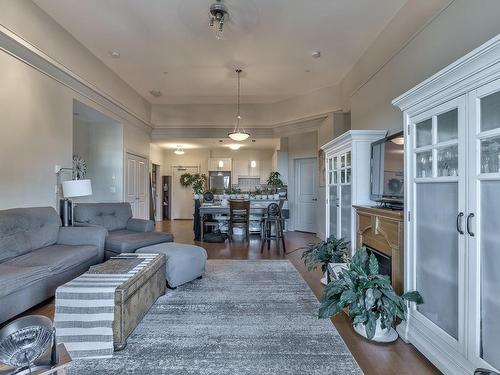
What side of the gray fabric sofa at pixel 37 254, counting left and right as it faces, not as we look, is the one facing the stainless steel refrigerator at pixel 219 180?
left

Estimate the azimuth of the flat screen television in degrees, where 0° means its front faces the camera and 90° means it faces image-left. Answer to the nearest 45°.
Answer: approximately 45°

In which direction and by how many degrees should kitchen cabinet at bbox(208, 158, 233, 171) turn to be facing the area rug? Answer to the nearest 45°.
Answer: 0° — it already faces it

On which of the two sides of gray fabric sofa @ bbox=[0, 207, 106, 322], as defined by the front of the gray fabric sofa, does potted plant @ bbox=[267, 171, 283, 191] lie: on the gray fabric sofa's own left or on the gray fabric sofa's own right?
on the gray fabric sofa's own left

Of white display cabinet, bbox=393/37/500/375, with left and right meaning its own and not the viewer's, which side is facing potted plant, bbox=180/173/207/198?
right

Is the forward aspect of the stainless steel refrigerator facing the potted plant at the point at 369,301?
yes

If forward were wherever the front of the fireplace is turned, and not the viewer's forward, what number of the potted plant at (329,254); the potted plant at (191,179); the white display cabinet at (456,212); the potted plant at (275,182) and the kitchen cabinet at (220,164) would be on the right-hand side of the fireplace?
4

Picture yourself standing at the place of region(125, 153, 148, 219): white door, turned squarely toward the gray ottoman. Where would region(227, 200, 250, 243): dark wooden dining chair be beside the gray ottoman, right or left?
left

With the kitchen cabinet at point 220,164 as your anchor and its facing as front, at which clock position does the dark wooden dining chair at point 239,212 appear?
The dark wooden dining chair is roughly at 12 o'clock from the kitchen cabinet.

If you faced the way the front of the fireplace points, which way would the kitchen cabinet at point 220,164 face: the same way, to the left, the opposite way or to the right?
to the left

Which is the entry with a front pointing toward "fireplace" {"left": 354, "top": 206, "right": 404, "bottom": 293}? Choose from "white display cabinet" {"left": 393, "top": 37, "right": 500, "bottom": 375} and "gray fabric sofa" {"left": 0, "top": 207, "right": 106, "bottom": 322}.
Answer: the gray fabric sofa

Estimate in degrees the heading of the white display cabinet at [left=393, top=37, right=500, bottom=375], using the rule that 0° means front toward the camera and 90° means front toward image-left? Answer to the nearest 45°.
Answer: approximately 45°

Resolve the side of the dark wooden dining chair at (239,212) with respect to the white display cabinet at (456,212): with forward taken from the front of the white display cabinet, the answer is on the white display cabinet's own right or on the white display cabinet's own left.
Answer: on the white display cabinet's own right
